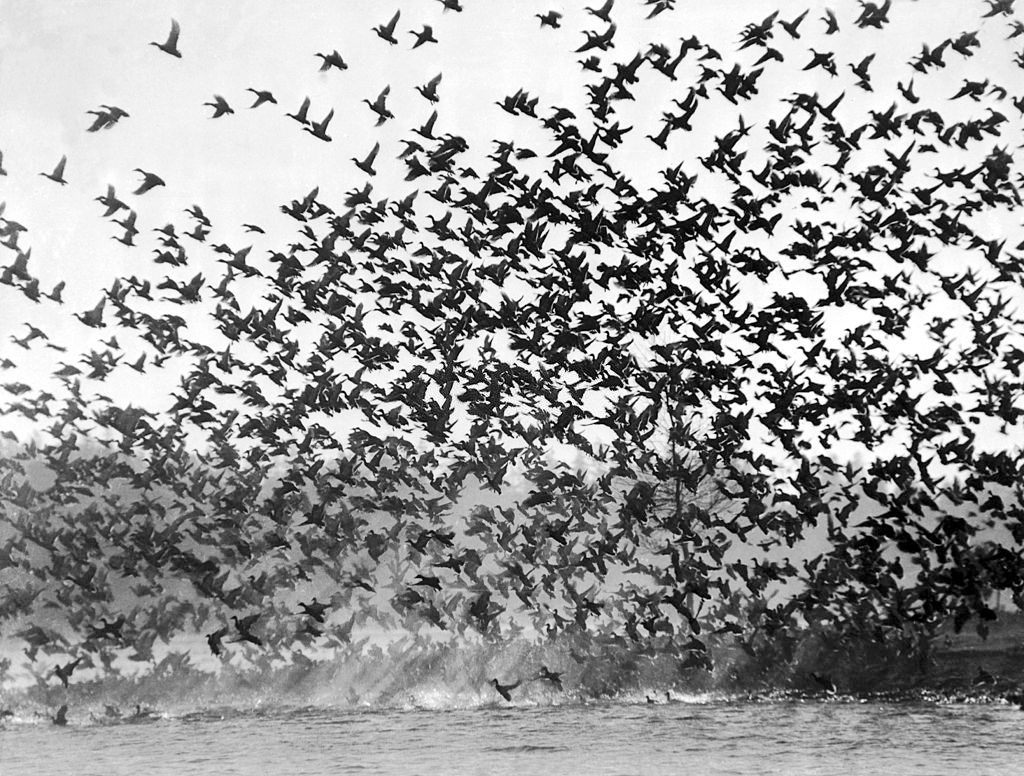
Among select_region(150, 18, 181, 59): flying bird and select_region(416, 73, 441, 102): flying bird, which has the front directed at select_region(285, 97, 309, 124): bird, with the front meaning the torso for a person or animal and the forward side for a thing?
select_region(416, 73, 441, 102): flying bird

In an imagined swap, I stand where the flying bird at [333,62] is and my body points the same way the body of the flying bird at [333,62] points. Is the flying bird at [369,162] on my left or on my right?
on my right

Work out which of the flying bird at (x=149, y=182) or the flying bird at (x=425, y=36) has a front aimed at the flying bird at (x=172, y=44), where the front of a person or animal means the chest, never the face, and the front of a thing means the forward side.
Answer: the flying bird at (x=425, y=36)

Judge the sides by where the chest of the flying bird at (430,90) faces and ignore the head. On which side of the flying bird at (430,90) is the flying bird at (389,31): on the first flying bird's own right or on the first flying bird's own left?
on the first flying bird's own left

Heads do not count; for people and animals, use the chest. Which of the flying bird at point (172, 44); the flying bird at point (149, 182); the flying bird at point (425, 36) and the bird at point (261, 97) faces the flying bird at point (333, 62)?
the flying bird at point (425, 36)

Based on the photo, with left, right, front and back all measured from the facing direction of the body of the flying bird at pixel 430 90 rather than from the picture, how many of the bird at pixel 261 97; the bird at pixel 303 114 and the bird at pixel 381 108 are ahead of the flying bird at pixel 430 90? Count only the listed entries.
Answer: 3

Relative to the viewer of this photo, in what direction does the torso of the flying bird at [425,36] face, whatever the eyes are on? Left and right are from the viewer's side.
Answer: facing to the left of the viewer

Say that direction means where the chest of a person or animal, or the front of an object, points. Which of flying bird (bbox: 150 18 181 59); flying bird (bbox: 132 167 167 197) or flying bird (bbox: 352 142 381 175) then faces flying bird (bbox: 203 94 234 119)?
flying bird (bbox: 352 142 381 175)
